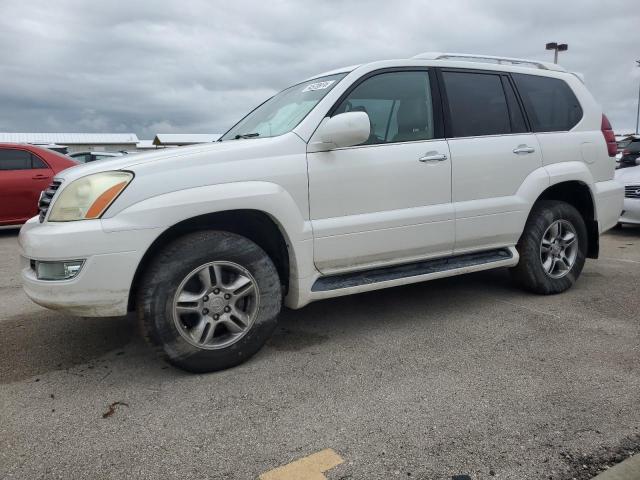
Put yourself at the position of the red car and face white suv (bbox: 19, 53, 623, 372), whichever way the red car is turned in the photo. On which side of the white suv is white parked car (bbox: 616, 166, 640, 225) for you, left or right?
left

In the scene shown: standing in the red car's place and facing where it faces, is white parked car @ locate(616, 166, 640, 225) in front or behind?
behind

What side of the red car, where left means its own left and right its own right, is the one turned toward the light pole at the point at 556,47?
back

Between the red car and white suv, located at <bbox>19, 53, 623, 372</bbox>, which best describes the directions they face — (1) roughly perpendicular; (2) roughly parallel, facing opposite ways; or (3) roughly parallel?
roughly parallel

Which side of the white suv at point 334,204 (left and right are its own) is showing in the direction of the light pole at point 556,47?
back

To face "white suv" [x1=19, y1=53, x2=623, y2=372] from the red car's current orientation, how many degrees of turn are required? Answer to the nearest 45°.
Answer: approximately 90° to its left

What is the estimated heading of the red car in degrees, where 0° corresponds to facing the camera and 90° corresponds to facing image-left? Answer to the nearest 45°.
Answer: approximately 90°

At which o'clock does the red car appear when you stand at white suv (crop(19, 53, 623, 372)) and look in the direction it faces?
The red car is roughly at 3 o'clock from the white suv.

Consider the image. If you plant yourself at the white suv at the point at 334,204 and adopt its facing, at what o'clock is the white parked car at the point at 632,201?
The white parked car is roughly at 6 o'clock from the white suv.

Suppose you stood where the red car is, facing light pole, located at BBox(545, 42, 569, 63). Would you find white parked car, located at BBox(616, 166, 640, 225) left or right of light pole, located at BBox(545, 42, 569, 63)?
right

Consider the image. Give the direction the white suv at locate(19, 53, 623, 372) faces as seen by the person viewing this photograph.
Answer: facing the viewer and to the left of the viewer

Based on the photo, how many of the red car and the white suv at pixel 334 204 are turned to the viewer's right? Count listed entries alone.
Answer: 0
